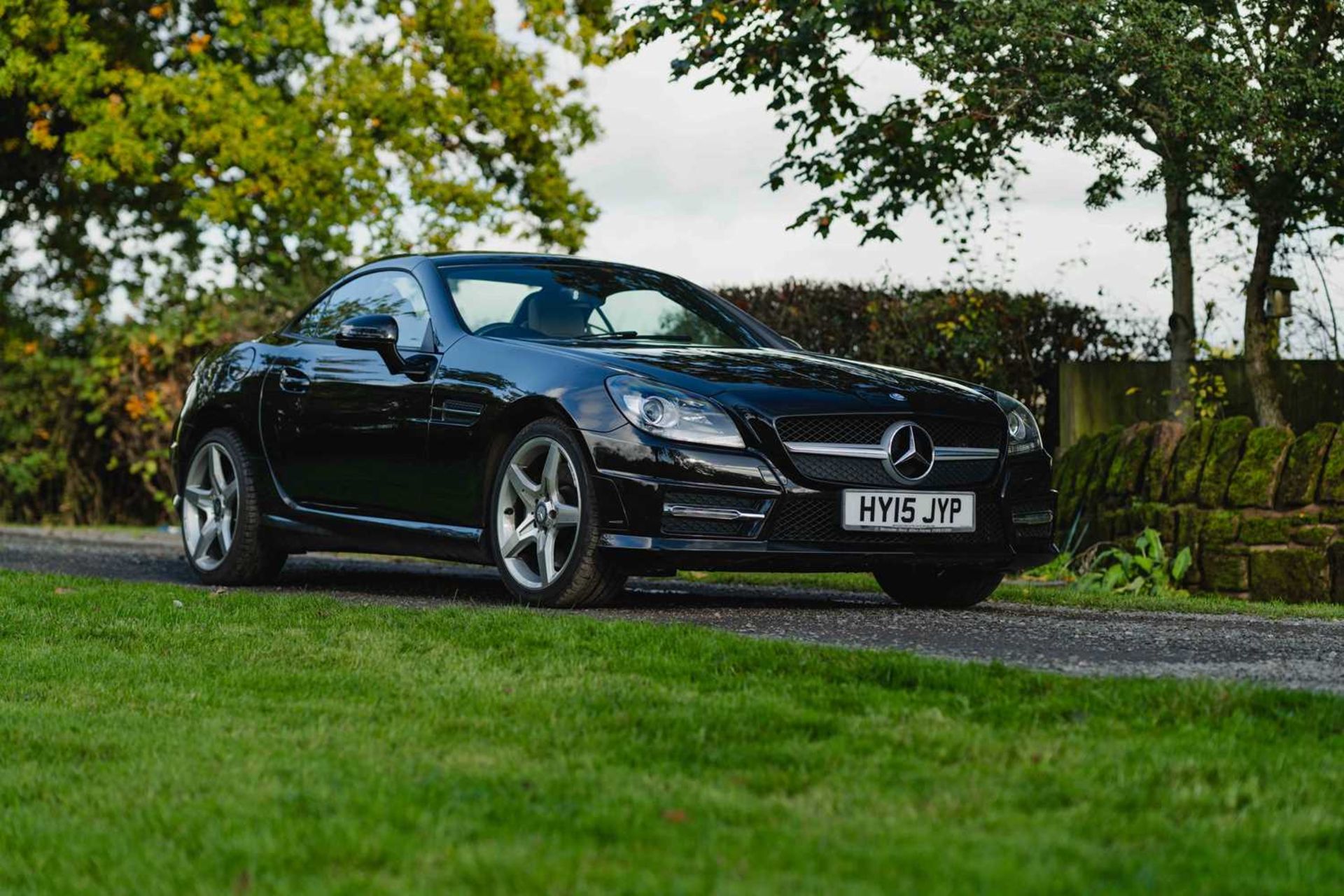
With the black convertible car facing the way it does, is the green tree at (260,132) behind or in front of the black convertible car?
behind

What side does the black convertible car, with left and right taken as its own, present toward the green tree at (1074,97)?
left

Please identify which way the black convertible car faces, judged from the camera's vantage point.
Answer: facing the viewer and to the right of the viewer

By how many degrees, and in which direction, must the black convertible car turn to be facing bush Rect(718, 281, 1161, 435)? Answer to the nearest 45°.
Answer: approximately 90° to its left

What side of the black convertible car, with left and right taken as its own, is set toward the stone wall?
left

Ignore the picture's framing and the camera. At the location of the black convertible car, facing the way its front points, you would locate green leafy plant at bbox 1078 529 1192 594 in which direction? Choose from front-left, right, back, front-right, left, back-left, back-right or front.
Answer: left

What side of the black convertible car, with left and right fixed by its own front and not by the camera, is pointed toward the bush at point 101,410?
back
